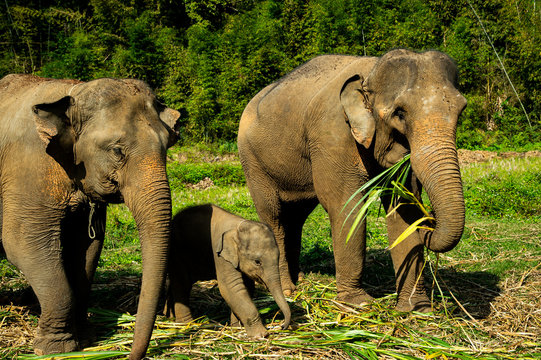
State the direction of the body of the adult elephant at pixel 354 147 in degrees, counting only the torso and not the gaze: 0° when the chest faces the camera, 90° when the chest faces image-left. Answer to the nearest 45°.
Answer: approximately 315°

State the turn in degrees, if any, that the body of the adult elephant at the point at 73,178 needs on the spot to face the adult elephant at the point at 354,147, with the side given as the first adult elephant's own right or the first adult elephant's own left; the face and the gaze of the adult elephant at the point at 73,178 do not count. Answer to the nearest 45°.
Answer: approximately 45° to the first adult elephant's own left

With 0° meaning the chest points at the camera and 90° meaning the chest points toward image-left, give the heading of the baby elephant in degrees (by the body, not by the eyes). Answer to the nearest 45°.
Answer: approximately 315°

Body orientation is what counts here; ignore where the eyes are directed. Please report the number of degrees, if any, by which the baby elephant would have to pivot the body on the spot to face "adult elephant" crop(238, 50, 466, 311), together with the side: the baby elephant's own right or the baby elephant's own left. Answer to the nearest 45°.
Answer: approximately 45° to the baby elephant's own left

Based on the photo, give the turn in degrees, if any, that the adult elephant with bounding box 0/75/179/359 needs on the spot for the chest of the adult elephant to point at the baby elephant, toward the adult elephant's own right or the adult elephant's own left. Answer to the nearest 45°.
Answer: approximately 45° to the adult elephant's own left

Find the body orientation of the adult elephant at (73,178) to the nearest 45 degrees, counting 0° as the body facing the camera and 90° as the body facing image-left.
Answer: approximately 315°
